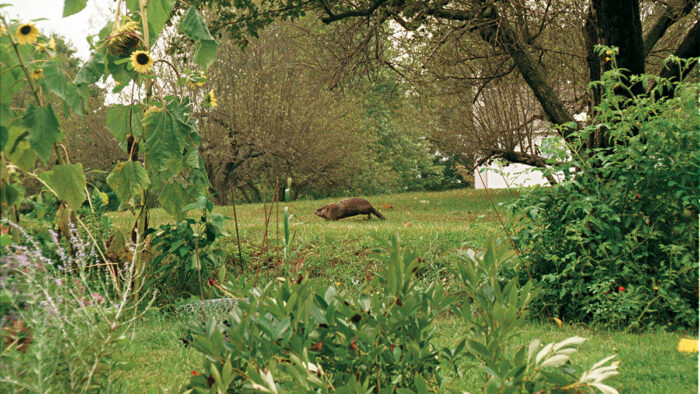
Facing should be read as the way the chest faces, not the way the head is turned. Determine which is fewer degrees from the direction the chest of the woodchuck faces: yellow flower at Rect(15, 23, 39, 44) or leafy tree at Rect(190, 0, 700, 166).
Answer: the yellow flower

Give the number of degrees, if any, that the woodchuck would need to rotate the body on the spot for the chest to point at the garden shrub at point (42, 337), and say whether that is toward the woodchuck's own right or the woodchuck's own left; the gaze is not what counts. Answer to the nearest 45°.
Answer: approximately 90° to the woodchuck's own left

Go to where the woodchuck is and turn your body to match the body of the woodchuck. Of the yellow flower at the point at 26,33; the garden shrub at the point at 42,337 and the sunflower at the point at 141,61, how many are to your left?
3

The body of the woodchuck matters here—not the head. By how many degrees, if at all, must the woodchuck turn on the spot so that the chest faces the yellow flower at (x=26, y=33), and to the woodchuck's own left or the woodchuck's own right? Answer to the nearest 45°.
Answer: approximately 90° to the woodchuck's own left

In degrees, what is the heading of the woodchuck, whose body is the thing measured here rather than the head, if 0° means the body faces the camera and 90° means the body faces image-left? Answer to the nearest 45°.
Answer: approximately 90°

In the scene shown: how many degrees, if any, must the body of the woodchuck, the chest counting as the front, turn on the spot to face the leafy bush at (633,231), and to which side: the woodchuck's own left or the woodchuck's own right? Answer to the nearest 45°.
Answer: approximately 90° to the woodchuck's own left

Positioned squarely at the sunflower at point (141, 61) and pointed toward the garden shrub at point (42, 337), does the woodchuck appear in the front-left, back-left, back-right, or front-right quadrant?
back-left
